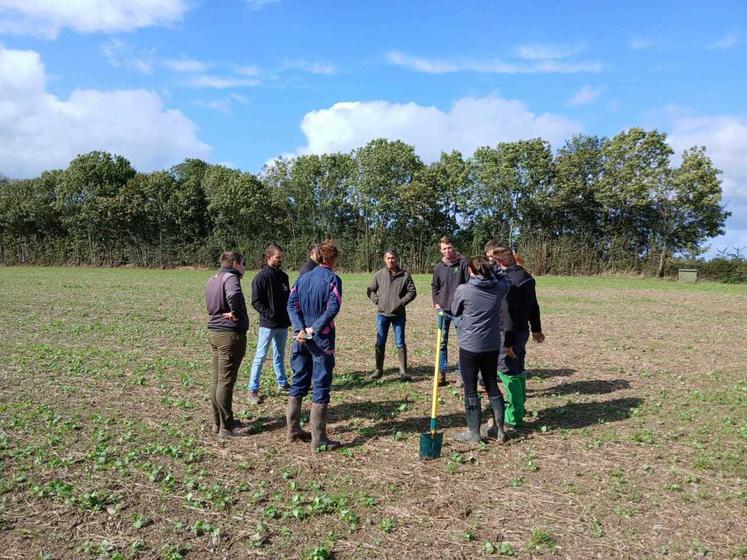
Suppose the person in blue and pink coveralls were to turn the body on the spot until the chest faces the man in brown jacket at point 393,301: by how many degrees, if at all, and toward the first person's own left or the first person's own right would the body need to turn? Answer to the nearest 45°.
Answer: approximately 45° to the first person's own left

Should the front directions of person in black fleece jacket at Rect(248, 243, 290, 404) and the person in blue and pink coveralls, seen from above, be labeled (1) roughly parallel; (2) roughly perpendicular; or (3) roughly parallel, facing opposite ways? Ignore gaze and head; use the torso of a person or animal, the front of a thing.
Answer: roughly perpendicular

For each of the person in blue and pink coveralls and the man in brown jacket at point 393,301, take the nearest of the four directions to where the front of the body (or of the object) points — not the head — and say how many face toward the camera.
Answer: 1

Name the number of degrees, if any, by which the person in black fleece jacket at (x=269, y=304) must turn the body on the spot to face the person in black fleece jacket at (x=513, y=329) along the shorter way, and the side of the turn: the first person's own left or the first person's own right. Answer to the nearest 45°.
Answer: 0° — they already face them

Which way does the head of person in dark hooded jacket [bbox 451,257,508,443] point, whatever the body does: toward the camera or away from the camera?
away from the camera

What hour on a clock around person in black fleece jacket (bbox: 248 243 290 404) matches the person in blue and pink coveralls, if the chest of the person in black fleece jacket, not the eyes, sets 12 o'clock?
The person in blue and pink coveralls is roughly at 1 o'clock from the person in black fleece jacket.

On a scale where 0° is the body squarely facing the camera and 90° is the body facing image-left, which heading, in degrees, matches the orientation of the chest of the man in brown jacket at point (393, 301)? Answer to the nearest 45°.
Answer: approximately 0°

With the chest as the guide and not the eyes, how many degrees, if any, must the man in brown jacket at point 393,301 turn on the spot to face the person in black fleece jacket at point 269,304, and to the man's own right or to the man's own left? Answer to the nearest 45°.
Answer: approximately 45° to the man's own right

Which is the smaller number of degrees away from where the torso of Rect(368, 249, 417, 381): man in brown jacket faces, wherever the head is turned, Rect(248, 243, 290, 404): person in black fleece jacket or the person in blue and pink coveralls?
the person in blue and pink coveralls

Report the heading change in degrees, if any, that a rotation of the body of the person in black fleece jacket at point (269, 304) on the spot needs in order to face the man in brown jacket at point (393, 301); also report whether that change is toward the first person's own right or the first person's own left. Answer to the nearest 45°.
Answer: approximately 90° to the first person's own left
